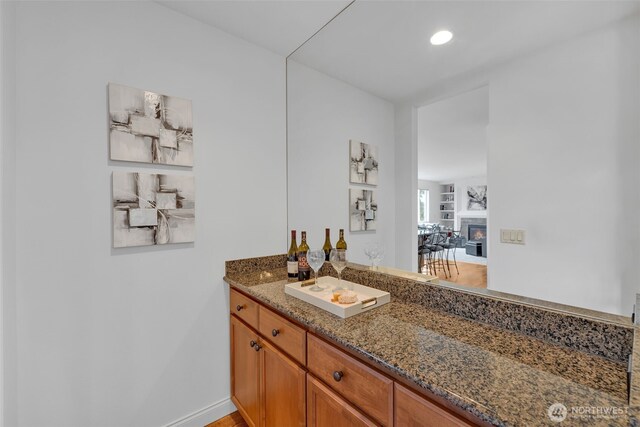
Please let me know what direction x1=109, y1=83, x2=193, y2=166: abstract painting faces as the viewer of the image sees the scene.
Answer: facing the viewer and to the right of the viewer

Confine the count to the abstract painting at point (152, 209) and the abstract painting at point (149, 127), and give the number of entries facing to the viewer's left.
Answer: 0

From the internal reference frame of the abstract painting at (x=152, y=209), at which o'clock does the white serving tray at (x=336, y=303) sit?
The white serving tray is roughly at 10 o'clock from the abstract painting.

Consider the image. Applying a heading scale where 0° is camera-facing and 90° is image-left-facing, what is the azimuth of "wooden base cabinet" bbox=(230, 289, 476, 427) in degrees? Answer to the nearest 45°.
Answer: approximately 45°

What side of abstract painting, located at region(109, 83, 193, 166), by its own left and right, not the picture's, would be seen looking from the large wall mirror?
front

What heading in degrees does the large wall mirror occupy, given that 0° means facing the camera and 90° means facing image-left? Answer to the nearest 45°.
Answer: approximately 45°
